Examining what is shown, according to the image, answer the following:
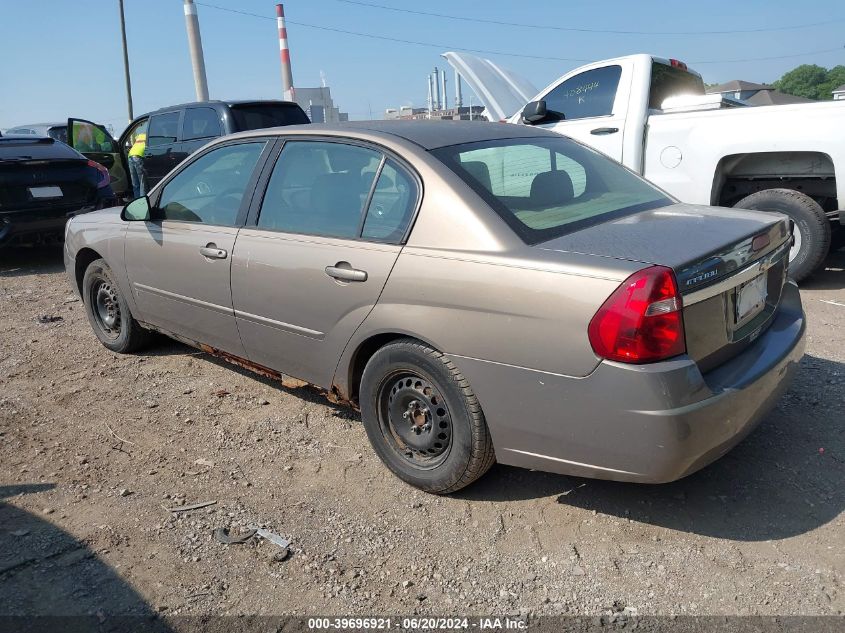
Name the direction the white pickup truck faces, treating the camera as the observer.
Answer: facing away from the viewer and to the left of the viewer

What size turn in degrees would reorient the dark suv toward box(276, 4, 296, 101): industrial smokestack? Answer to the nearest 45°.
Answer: approximately 45° to its right

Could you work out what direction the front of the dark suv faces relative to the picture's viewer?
facing away from the viewer and to the left of the viewer

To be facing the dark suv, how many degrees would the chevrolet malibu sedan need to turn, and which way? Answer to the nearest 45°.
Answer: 0° — it already faces it

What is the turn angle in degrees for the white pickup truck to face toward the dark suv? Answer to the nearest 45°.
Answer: approximately 45° to its left

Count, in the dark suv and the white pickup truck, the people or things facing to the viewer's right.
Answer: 0

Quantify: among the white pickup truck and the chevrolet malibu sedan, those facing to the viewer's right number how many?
0

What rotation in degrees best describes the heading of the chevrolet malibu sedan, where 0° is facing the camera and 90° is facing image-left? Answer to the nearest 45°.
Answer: approximately 135°

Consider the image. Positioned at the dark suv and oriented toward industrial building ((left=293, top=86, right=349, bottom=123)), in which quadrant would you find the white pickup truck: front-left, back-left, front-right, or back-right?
back-right

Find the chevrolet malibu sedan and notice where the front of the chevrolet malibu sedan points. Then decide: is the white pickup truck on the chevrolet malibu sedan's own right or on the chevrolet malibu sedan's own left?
on the chevrolet malibu sedan's own right

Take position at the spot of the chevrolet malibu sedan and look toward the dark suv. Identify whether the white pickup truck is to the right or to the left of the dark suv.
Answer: right

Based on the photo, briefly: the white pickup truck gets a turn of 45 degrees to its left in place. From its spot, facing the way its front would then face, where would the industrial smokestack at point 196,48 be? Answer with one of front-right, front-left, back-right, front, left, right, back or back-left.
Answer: front-right
